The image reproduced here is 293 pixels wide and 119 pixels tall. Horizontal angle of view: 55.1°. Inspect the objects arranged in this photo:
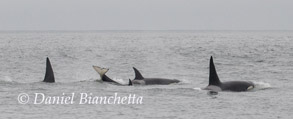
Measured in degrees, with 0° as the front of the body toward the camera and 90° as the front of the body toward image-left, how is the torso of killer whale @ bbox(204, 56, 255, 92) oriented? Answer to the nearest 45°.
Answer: approximately 270°
